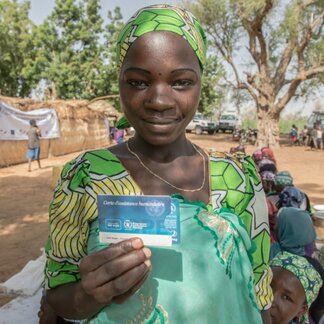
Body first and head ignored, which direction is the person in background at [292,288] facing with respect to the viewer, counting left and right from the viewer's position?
facing the viewer and to the left of the viewer

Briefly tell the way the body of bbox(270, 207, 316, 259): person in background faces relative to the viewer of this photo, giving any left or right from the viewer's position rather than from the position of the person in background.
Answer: facing away from the viewer and to the left of the viewer

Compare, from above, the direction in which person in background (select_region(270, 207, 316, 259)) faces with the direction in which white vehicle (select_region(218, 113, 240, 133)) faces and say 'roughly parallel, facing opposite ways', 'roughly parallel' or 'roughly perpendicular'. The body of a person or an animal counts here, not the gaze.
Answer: roughly parallel, facing opposite ways

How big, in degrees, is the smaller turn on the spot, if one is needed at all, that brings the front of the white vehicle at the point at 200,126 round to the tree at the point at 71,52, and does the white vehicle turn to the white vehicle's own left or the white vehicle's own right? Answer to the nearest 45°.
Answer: approximately 90° to the white vehicle's own right

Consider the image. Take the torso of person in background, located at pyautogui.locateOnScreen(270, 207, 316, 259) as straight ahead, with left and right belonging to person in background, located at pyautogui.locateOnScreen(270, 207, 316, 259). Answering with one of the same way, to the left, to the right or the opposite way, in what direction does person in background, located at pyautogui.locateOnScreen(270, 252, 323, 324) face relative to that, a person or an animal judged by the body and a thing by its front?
to the left

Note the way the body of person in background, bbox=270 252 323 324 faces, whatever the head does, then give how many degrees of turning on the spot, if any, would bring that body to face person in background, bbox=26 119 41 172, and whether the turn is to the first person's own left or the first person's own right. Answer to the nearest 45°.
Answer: approximately 90° to the first person's own right

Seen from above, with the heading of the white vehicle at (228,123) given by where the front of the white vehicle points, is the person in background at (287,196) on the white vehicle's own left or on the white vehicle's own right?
on the white vehicle's own left

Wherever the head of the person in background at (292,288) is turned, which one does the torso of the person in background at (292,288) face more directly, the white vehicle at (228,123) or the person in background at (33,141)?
the person in background
